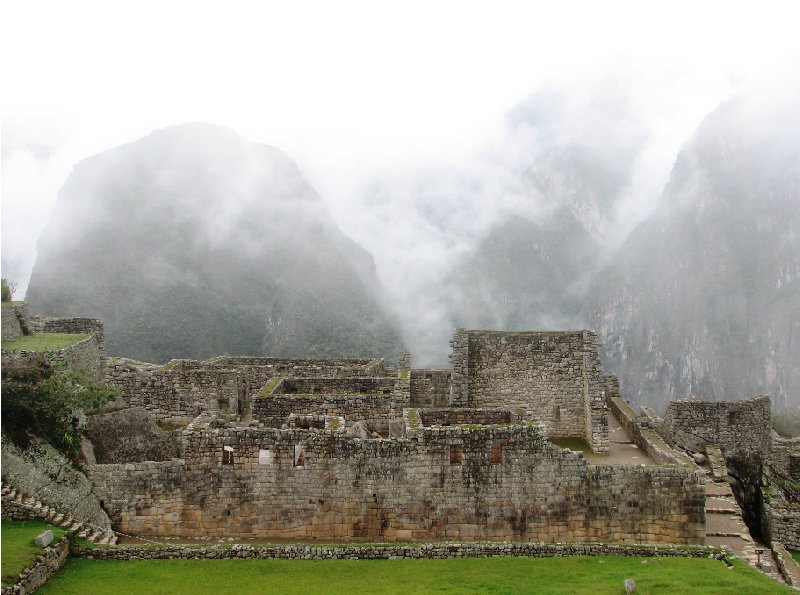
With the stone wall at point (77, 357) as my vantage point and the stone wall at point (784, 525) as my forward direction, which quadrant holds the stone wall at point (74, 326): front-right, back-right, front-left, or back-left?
back-left

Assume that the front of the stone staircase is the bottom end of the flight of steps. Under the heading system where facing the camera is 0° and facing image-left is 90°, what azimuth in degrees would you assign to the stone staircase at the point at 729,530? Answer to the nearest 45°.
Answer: approximately 0°

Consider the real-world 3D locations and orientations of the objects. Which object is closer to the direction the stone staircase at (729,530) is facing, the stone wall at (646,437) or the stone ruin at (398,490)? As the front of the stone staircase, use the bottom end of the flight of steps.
the stone ruin

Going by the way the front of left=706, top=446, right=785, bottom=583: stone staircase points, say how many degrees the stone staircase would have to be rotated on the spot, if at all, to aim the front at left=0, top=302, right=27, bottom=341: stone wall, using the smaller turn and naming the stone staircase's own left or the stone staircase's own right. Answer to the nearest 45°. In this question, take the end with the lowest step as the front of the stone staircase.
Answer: approximately 90° to the stone staircase's own right

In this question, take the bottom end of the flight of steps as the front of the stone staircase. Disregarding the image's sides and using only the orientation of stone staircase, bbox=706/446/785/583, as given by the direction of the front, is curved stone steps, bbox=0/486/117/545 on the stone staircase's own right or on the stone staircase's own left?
on the stone staircase's own right

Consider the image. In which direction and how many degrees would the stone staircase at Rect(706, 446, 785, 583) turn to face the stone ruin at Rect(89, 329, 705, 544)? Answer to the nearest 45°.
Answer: approximately 45° to its right

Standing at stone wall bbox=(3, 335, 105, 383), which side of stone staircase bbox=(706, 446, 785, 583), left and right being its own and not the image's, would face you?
right

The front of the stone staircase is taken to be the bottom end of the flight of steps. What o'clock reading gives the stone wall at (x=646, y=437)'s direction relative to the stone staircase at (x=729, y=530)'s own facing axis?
The stone wall is roughly at 5 o'clock from the stone staircase.
